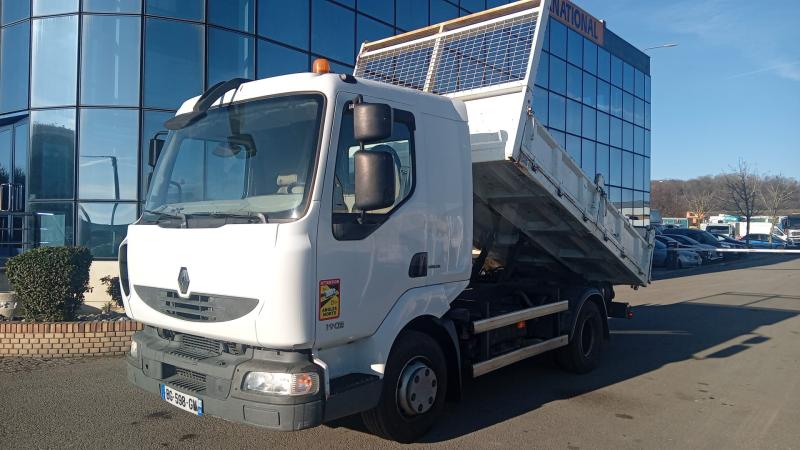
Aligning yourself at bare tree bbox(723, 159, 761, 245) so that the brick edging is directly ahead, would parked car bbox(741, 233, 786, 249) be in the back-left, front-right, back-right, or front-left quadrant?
front-left

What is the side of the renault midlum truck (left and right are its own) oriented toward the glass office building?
right

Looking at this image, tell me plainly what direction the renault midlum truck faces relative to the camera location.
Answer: facing the viewer and to the left of the viewer

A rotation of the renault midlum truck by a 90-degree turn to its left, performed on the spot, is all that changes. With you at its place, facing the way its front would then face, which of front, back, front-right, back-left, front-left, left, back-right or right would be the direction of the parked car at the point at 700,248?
left

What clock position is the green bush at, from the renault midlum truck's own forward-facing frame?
The green bush is roughly at 3 o'clock from the renault midlum truck.

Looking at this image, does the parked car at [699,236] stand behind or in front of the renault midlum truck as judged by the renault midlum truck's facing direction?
behind

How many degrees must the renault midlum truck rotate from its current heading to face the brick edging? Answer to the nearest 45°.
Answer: approximately 90° to its right

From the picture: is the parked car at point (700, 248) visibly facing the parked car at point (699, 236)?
no

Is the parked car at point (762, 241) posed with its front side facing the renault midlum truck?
no

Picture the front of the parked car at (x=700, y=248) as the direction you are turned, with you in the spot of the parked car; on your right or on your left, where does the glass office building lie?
on your right

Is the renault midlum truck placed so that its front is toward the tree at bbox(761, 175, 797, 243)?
no
